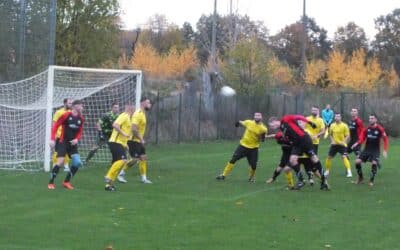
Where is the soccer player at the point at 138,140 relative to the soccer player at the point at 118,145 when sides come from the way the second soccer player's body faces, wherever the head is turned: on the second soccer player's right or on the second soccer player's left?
on the second soccer player's left

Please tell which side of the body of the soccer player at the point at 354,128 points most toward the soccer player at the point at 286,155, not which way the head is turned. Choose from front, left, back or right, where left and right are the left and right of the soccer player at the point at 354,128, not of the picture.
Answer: front

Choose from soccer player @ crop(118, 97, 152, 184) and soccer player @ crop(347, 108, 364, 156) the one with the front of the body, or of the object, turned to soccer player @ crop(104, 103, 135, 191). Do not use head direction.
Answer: soccer player @ crop(347, 108, 364, 156)

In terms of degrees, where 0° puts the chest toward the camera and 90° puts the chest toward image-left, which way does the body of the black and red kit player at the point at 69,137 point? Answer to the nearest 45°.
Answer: approximately 315°

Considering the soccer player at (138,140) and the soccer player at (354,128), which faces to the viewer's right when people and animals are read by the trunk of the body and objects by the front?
the soccer player at (138,140)

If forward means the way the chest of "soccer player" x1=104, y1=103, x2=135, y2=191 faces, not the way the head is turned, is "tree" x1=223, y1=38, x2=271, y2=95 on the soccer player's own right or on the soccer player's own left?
on the soccer player's own left

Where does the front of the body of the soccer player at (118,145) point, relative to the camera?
to the viewer's right

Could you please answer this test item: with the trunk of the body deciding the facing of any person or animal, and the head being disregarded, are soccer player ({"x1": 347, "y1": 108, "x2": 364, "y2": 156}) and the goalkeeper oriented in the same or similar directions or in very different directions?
very different directions

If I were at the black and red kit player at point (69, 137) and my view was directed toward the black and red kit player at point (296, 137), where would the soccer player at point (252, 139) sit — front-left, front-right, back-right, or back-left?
front-left

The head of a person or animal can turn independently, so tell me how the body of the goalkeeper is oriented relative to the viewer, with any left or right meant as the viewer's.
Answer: facing to the right of the viewer
